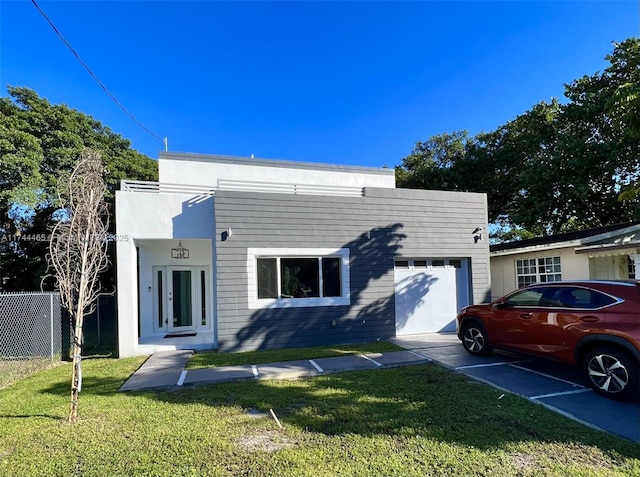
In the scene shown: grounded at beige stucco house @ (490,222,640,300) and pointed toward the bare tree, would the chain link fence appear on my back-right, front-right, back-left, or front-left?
front-right

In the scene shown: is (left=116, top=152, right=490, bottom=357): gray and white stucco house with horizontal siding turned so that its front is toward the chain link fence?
no

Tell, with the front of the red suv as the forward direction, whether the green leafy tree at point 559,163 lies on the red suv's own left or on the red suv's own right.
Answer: on the red suv's own right

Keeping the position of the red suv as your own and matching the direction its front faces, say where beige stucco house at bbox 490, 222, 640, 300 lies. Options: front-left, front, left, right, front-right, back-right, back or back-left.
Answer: front-right

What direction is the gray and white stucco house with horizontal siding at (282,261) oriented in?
toward the camera

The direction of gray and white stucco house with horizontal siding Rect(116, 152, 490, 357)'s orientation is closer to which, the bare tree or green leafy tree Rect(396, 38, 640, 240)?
the bare tree

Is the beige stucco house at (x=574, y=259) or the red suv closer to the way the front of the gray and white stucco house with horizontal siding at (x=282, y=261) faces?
the red suv

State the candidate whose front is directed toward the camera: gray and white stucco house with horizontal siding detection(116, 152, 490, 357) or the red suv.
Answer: the gray and white stucco house with horizontal siding

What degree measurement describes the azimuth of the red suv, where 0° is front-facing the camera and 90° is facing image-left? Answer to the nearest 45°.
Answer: approximately 135°

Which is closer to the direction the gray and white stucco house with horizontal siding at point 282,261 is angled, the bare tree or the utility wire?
the bare tree

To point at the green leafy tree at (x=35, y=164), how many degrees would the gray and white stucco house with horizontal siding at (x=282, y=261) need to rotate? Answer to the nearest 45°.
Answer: approximately 135° to its right

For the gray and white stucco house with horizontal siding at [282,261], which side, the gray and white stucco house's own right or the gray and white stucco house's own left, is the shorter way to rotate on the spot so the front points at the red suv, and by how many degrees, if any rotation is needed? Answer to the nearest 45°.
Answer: approximately 45° to the gray and white stucco house's own left

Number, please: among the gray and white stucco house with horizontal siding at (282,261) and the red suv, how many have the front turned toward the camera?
1
